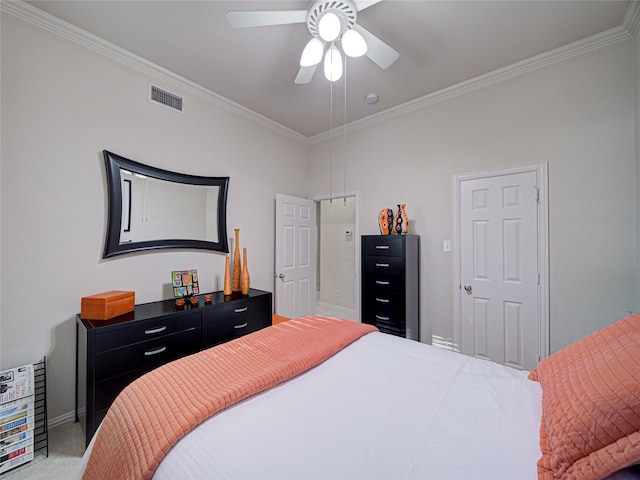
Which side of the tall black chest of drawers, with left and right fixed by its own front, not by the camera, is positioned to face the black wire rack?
front

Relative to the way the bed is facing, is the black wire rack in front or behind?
in front

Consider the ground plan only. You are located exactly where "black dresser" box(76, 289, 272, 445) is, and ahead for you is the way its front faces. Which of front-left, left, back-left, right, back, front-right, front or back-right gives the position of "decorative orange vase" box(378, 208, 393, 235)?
front-left

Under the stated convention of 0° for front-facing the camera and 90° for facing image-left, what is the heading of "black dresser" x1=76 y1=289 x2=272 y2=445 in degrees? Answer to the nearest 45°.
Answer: approximately 315°

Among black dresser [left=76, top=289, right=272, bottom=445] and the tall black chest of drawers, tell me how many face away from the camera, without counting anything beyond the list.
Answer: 0

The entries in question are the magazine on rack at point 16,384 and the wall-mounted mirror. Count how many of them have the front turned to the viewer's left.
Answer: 0

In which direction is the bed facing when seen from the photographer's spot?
facing away from the viewer and to the left of the viewer

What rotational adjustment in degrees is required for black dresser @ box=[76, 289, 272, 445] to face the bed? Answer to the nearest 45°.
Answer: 0° — it already faces it

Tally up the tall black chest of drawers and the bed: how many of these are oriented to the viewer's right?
0

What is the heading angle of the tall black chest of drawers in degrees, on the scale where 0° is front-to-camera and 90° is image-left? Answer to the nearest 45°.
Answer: approximately 45°

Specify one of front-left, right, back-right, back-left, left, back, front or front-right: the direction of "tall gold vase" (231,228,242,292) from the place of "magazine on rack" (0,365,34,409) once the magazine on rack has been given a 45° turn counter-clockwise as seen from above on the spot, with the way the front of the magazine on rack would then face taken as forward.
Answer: front

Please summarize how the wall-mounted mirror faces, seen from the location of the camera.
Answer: facing the viewer and to the right of the viewer

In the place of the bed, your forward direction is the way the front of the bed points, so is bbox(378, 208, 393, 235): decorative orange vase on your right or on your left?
on your right
